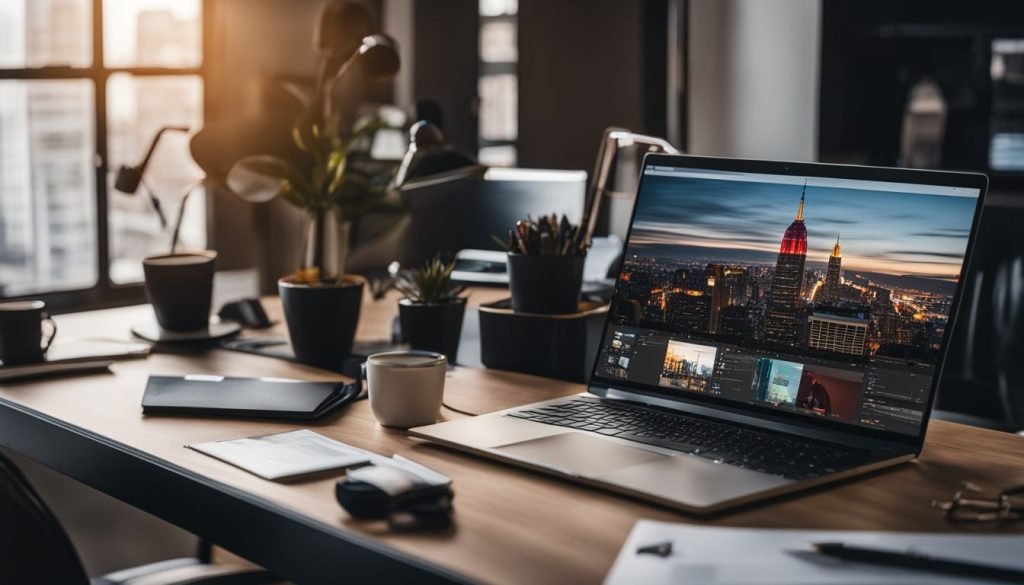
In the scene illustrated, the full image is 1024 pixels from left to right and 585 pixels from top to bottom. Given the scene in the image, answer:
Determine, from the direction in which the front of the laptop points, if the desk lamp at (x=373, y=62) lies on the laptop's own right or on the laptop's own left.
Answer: on the laptop's own right

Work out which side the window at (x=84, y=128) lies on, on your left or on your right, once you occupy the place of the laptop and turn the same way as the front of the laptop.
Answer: on your right

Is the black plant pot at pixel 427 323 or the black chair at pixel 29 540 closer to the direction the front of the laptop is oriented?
the black chair

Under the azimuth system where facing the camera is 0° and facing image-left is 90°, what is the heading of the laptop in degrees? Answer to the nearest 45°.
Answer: approximately 45°
